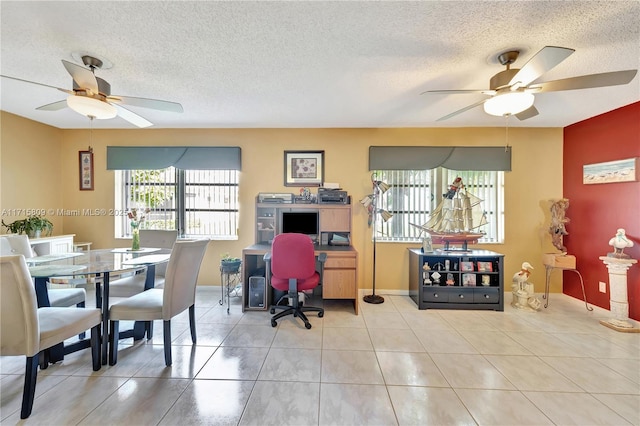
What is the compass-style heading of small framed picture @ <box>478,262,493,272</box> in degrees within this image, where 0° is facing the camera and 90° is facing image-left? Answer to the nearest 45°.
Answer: approximately 0°

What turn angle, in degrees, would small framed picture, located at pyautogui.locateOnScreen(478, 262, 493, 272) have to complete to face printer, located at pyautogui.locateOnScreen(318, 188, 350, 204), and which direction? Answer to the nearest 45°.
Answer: approximately 45° to its right

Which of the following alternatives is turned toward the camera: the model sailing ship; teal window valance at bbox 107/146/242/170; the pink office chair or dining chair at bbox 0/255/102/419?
the teal window valance

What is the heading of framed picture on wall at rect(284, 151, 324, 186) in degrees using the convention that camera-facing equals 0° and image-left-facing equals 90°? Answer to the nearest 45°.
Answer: approximately 0°

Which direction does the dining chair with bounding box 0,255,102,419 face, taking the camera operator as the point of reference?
facing away from the viewer and to the right of the viewer

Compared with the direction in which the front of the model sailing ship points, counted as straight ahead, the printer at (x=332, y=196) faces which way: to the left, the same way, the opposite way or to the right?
to the left

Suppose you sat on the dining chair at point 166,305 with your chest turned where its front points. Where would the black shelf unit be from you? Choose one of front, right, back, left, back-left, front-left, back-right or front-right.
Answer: back-right

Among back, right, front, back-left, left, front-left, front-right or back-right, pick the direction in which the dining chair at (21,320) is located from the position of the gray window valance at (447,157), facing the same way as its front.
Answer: front-right

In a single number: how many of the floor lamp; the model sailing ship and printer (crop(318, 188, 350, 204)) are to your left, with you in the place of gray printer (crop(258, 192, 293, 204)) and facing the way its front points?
3

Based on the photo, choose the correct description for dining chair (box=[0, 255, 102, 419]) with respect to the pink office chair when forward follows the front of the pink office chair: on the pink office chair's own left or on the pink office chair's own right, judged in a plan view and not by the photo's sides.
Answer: on the pink office chair's own left

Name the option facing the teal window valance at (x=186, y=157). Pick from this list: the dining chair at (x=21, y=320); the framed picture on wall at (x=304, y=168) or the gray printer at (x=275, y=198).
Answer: the dining chair

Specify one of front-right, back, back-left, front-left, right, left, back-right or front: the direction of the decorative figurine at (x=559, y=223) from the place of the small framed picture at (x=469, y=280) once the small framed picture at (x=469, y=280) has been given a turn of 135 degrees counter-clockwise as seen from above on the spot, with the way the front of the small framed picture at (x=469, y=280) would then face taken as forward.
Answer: front

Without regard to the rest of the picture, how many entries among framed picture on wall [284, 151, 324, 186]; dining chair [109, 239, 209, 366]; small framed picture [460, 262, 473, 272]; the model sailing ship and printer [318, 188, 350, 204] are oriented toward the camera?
3

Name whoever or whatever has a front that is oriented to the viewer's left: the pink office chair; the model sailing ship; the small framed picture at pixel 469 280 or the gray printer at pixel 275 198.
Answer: the model sailing ship

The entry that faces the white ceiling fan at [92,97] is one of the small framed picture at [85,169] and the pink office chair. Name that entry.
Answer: the small framed picture
